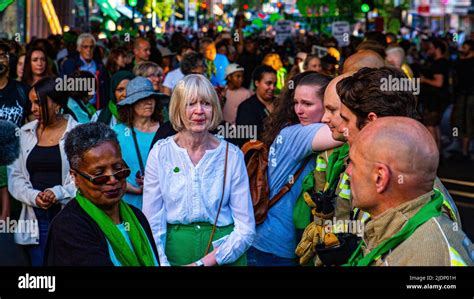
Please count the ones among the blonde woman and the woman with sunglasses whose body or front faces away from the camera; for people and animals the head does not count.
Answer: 0

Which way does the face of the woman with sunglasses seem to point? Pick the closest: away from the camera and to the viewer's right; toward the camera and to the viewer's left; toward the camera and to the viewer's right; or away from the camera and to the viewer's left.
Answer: toward the camera and to the viewer's right

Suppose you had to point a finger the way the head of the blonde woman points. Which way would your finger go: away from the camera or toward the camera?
toward the camera

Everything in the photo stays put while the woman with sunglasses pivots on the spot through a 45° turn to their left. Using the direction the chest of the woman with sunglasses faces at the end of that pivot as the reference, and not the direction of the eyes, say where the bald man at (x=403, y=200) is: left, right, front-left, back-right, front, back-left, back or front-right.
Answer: front-right

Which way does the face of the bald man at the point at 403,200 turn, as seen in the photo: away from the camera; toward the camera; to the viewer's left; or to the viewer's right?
to the viewer's left

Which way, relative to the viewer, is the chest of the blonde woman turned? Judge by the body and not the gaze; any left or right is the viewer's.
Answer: facing the viewer
